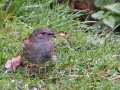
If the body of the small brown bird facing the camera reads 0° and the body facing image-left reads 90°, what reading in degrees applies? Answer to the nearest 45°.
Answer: approximately 315°

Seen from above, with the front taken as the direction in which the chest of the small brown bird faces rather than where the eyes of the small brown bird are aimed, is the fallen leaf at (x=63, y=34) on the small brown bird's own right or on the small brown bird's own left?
on the small brown bird's own left

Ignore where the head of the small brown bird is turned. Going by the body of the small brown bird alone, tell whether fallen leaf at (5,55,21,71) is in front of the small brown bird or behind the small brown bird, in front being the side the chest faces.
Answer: behind
